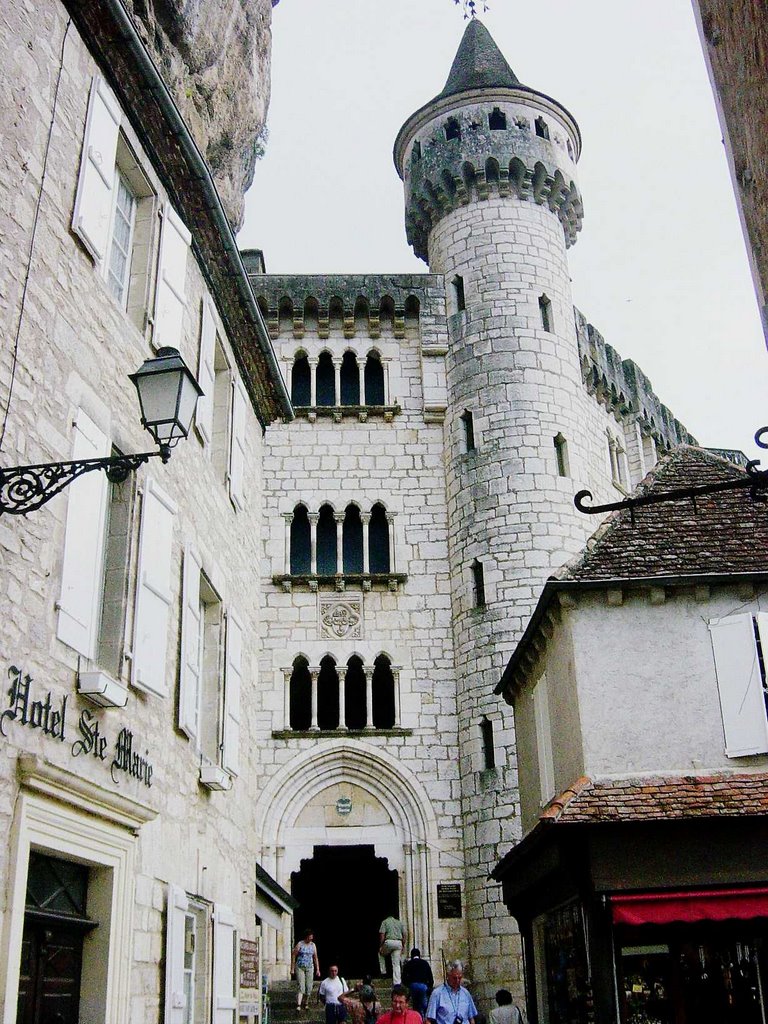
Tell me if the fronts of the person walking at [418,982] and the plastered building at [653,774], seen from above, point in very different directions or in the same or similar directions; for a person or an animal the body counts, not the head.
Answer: very different directions

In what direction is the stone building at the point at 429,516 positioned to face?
toward the camera

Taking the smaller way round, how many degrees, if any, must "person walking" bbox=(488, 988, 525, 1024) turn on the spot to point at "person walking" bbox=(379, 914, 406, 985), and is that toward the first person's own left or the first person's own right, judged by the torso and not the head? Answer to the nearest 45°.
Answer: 0° — they already face them

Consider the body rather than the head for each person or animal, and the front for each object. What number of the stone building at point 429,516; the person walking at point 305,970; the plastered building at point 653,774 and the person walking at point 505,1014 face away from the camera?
1

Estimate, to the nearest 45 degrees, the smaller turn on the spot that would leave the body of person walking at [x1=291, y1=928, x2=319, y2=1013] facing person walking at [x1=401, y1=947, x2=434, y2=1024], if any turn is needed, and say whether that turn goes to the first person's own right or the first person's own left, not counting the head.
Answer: approximately 45° to the first person's own left

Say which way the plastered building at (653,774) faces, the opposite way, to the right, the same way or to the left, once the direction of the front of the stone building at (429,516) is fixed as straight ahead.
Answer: the same way

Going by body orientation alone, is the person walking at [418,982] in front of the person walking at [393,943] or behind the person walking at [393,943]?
behind

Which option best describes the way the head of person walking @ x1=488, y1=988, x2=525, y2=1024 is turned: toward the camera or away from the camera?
away from the camera

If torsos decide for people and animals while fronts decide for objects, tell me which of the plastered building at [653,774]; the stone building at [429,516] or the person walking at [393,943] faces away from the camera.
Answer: the person walking

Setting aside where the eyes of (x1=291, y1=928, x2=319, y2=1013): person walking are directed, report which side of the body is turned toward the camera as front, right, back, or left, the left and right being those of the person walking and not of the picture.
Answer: front

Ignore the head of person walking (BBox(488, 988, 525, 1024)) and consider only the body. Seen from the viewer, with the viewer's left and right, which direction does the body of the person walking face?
facing away from the viewer

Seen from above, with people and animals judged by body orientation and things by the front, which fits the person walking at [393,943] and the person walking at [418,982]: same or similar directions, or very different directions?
same or similar directions

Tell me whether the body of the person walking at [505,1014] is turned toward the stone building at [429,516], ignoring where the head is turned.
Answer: yes

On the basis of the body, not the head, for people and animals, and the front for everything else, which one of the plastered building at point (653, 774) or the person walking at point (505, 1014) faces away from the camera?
the person walking

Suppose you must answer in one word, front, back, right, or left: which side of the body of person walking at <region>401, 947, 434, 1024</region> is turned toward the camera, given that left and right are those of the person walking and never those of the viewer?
back

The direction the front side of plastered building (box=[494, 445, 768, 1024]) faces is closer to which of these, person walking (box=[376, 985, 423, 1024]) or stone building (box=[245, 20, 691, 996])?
the person walking

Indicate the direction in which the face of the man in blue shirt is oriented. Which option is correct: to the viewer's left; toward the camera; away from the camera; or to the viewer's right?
toward the camera
